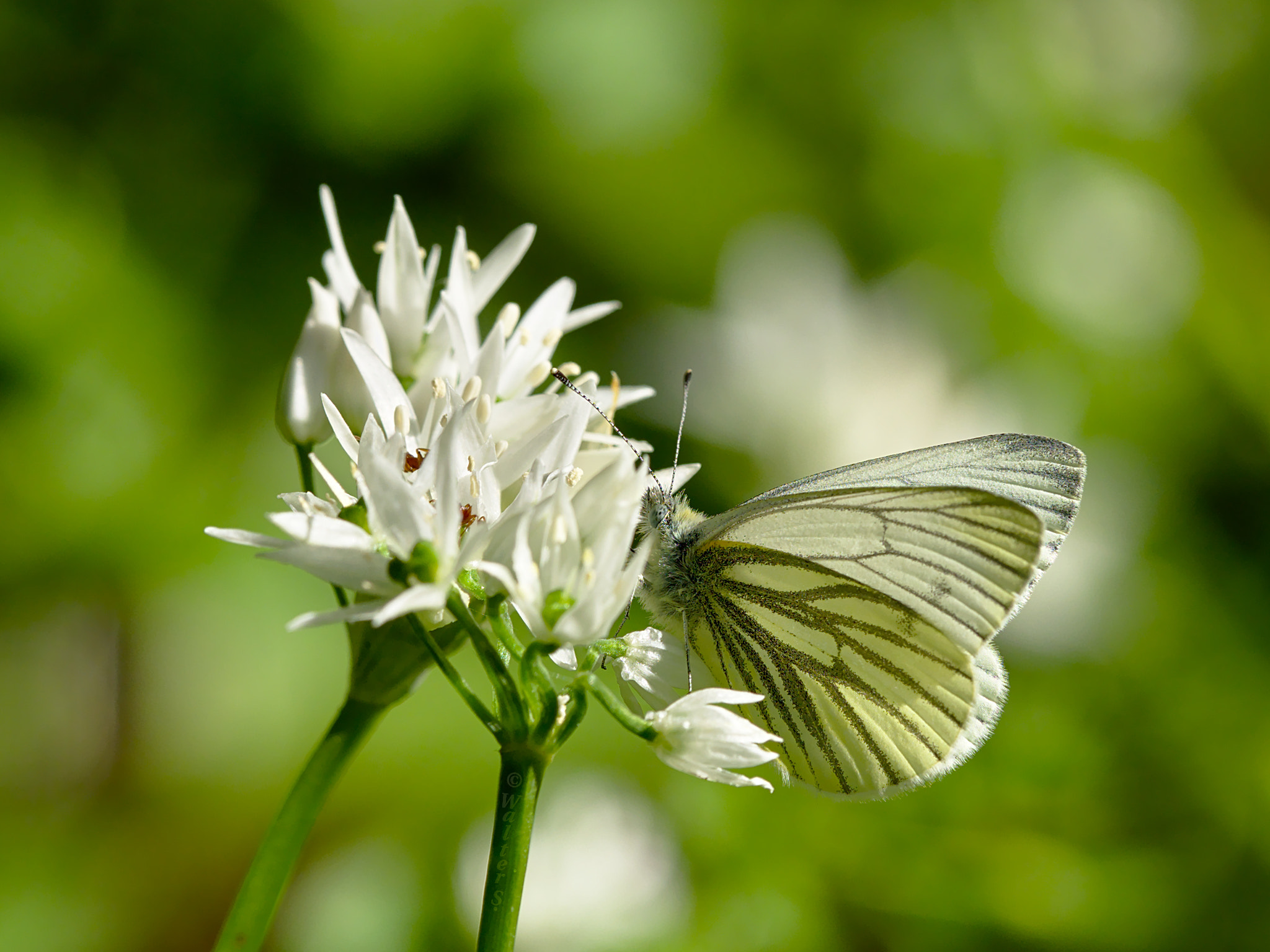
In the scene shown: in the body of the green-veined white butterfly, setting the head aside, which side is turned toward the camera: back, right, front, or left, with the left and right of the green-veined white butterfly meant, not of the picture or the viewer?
left
